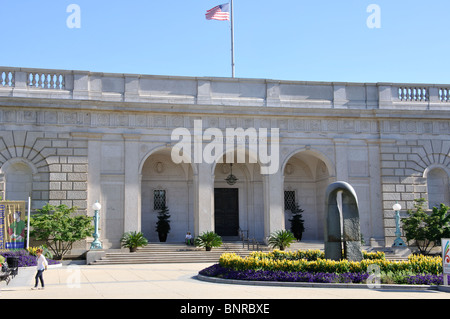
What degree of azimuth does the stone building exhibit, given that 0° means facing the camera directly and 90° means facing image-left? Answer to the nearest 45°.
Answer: approximately 0°

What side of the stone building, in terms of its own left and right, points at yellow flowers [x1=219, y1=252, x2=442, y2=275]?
front

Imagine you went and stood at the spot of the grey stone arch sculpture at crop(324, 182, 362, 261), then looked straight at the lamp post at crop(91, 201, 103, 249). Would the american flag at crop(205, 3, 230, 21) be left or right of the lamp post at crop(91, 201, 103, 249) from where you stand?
right

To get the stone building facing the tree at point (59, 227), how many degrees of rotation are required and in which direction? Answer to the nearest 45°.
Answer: approximately 45° to its right

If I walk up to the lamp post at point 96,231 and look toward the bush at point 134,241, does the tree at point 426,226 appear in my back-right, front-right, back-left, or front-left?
front-right

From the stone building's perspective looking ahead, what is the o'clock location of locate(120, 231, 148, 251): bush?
The bush is roughly at 2 o'clock from the stone building.

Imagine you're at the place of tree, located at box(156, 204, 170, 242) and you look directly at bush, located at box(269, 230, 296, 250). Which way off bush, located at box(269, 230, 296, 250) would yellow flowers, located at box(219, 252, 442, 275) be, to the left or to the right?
right

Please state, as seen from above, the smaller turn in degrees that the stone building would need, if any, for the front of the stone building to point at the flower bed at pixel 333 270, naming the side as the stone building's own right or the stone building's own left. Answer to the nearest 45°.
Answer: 0° — it already faces it

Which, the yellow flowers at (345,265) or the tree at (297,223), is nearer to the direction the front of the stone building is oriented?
the yellow flowers

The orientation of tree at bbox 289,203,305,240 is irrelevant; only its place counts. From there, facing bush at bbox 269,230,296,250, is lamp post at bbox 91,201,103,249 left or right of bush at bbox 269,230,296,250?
right
